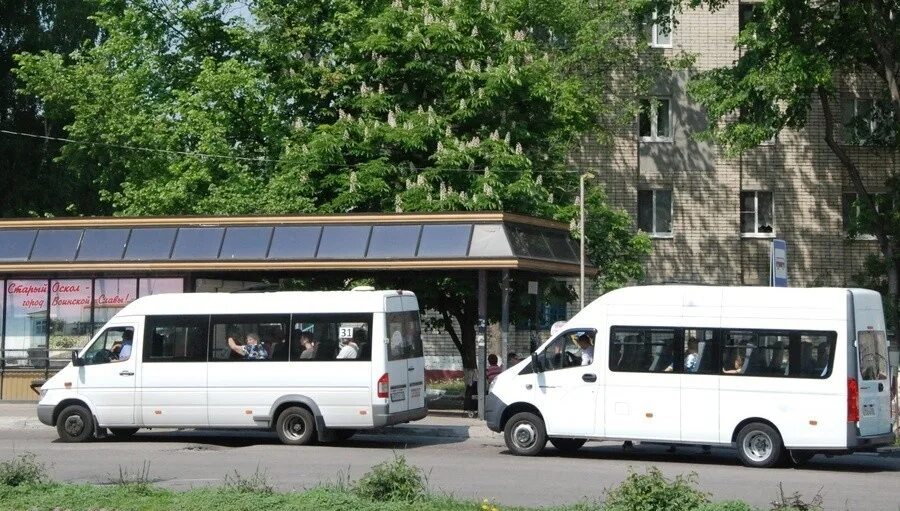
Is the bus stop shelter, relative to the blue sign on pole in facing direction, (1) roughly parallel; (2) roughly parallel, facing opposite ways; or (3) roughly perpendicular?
roughly parallel

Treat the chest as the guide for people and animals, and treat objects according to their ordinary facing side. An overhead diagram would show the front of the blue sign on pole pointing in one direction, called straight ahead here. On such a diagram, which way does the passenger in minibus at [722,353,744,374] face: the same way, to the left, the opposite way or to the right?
to the right

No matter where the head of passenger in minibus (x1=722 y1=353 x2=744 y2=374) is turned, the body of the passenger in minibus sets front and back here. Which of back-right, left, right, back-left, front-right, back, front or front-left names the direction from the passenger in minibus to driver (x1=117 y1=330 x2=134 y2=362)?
front

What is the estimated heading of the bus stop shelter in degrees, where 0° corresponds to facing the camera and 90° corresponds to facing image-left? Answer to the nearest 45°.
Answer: approximately 0°

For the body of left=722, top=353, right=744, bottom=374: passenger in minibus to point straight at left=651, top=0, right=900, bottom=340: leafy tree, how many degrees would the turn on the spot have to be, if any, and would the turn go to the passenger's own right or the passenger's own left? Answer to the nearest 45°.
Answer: approximately 90° to the passenger's own right

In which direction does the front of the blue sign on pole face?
toward the camera

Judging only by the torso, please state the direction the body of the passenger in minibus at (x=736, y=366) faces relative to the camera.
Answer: to the viewer's left

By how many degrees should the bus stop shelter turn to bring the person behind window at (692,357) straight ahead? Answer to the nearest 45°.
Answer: approximately 45° to its left

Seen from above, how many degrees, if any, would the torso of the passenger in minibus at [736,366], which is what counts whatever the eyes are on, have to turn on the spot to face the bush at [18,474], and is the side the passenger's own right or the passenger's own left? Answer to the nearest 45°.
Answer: approximately 45° to the passenger's own left

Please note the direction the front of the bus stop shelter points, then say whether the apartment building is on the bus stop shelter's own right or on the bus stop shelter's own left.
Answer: on the bus stop shelter's own left

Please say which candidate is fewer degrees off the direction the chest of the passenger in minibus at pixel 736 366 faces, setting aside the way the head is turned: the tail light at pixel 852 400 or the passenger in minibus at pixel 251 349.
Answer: the passenger in minibus

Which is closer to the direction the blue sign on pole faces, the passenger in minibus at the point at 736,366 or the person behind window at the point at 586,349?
the passenger in minibus

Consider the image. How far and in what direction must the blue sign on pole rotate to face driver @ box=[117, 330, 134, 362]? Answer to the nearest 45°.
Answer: approximately 90° to its right

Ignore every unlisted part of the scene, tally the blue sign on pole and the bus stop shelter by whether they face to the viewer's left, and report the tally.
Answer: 0

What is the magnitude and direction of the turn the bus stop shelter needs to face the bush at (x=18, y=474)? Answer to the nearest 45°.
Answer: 0° — it already faces it

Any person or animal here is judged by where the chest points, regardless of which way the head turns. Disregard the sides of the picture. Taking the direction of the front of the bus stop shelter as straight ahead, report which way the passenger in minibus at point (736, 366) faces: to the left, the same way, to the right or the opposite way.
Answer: to the right
